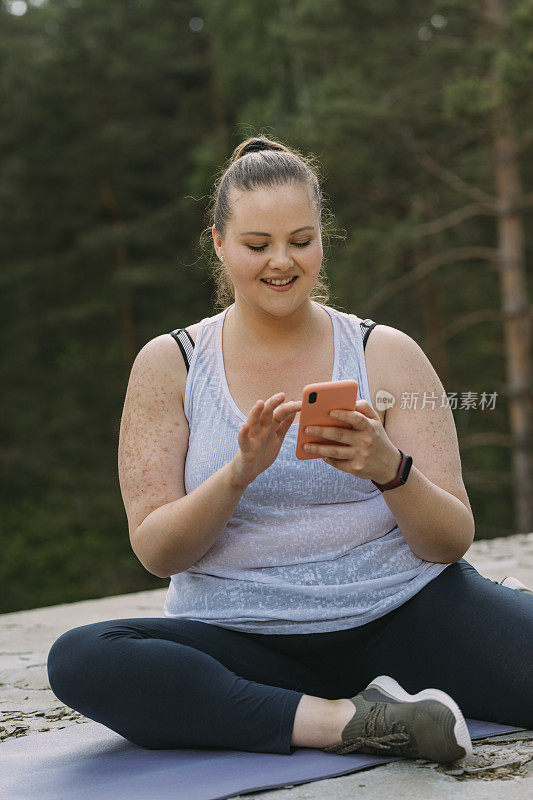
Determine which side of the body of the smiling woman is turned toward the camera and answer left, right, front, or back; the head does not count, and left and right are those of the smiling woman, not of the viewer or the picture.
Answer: front

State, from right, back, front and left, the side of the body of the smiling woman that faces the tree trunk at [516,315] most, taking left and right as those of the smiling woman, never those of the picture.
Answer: back
